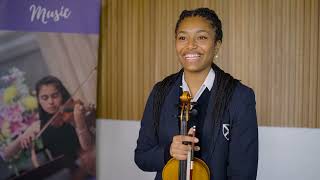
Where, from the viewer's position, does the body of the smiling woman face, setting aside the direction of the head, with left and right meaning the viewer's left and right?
facing the viewer and to the left of the viewer
